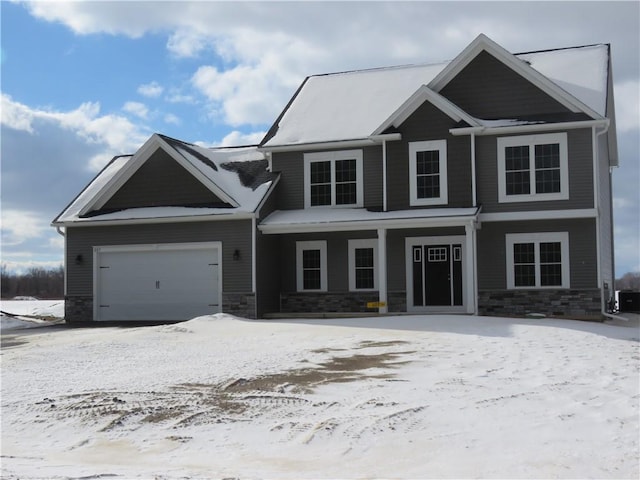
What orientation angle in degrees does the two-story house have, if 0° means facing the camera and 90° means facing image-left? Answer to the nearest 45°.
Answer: approximately 0°
